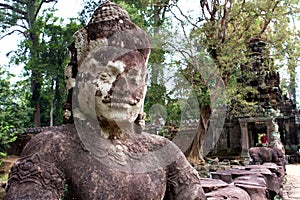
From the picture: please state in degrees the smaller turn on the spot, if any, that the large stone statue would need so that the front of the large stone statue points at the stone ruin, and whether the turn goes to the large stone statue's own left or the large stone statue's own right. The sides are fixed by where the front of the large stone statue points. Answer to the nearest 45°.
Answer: approximately 90° to the large stone statue's own left

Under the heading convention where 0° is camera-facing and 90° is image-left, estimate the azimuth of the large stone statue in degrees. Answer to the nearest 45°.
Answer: approximately 315°
